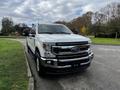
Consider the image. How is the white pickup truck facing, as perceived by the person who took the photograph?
facing the viewer and to the right of the viewer
